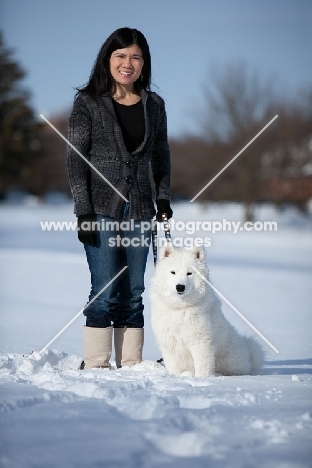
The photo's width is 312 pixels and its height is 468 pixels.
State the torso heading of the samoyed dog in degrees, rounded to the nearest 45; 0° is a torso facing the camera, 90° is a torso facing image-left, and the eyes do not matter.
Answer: approximately 45°

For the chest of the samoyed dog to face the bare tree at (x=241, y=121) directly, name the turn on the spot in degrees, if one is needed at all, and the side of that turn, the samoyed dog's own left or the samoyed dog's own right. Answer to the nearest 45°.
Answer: approximately 135° to the samoyed dog's own right
